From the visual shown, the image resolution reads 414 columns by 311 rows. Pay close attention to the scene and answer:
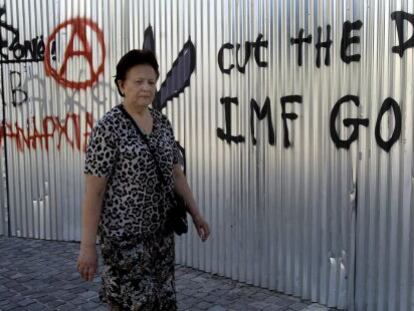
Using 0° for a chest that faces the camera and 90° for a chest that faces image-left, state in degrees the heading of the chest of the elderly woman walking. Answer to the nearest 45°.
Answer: approximately 315°
